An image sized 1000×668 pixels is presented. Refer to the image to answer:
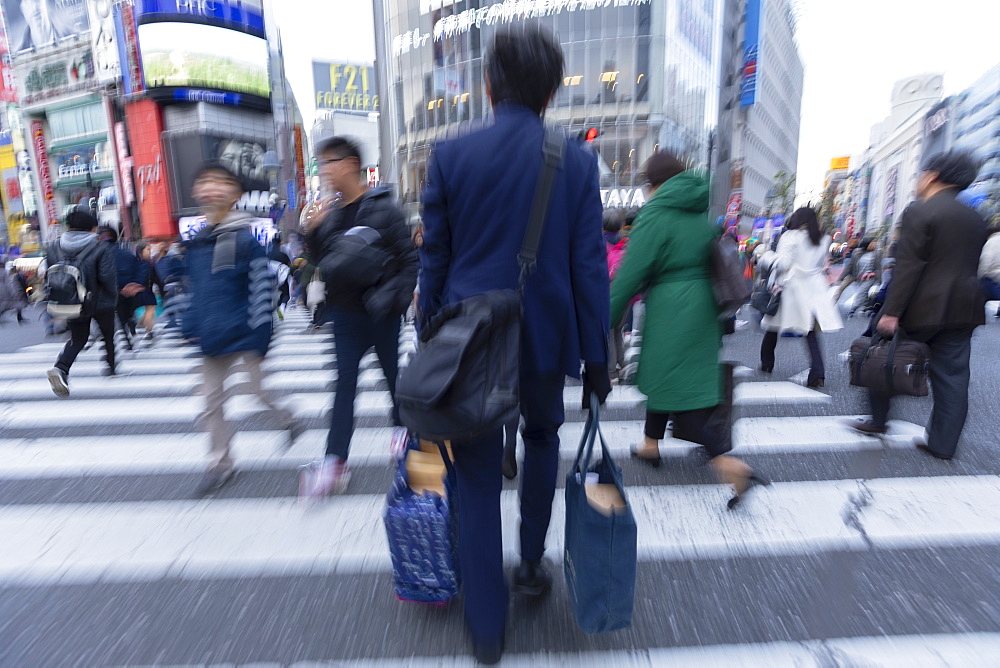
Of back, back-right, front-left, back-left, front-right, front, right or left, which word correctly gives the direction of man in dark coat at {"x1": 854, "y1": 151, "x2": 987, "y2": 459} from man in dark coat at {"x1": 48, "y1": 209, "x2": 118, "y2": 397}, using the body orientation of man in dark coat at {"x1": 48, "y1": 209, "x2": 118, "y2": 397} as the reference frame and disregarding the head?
right

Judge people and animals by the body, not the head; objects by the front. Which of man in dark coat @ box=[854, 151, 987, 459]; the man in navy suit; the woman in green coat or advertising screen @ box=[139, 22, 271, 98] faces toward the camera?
the advertising screen

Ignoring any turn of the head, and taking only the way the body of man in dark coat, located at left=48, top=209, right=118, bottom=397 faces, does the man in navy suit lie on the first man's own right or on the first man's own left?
on the first man's own right

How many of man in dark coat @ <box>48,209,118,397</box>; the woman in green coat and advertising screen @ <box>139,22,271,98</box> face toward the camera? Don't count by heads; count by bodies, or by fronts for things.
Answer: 1

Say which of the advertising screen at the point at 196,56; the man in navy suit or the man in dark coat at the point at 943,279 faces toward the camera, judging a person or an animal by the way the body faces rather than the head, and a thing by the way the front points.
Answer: the advertising screen

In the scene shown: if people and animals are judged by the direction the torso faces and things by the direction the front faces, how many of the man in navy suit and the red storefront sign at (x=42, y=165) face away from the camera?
1

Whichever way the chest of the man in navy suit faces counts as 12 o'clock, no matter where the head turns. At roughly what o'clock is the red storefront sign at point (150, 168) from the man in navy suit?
The red storefront sign is roughly at 11 o'clock from the man in navy suit.

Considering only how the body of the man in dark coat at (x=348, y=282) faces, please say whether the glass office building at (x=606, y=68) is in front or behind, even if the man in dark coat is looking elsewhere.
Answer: behind

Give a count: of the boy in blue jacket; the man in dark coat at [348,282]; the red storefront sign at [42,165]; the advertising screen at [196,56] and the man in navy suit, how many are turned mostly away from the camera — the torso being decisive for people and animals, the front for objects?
1

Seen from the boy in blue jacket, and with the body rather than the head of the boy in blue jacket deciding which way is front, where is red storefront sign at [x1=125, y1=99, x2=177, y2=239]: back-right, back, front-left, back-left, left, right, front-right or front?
back-right

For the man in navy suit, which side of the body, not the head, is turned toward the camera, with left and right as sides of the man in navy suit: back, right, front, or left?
back

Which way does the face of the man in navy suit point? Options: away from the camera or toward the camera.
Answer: away from the camera

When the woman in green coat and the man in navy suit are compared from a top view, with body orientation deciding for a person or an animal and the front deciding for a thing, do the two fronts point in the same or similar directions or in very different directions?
same or similar directions

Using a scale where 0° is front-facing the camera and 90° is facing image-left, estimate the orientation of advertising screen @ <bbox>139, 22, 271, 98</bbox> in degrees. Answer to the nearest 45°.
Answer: approximately 0°

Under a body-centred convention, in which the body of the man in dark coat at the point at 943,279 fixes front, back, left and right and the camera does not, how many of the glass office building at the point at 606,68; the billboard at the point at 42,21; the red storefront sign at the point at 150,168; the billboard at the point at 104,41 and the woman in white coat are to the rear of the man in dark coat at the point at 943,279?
0

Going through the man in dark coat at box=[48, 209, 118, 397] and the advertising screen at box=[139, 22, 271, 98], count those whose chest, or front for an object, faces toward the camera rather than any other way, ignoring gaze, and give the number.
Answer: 1

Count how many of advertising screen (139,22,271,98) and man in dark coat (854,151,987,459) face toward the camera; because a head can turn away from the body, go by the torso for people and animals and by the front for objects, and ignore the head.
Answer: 1

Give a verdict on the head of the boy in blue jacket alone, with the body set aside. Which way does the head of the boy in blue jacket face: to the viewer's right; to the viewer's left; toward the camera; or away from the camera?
toward the camera
